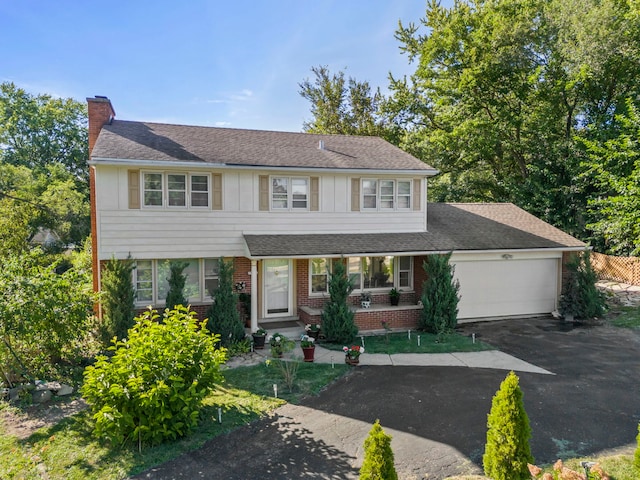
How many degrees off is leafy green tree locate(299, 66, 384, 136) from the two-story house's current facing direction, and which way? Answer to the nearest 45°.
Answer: approximately 180°

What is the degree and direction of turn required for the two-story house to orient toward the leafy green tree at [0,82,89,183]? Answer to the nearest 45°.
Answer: approximately 135° to its right

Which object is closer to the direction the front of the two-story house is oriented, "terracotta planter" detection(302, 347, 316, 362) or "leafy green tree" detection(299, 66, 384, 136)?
the terracotta planter

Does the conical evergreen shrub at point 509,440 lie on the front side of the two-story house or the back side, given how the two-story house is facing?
on the front side

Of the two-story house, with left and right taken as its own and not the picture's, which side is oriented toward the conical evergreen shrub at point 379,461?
front

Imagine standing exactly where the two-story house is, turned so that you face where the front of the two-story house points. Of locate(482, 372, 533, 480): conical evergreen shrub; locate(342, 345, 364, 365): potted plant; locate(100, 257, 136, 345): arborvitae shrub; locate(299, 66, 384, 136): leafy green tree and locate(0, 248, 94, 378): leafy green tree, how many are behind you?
1

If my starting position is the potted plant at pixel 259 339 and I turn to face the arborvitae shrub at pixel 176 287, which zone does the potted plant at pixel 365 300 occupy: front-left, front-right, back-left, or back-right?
back-right

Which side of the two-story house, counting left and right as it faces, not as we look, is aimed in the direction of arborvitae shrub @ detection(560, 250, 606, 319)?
left

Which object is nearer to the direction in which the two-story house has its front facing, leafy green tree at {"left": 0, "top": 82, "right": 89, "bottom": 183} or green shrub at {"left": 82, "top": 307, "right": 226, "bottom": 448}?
the green shrub

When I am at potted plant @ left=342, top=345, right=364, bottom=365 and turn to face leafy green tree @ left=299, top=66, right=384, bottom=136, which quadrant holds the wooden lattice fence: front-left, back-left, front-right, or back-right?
front-right

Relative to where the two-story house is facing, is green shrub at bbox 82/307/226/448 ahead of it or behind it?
ahead

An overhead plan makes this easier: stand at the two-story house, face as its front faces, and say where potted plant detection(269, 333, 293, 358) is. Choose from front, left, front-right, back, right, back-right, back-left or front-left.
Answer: front

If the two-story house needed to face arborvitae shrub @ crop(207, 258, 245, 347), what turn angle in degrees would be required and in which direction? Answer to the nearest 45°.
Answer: approximately 45° to its right

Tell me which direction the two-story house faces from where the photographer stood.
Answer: facing the viewer
